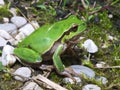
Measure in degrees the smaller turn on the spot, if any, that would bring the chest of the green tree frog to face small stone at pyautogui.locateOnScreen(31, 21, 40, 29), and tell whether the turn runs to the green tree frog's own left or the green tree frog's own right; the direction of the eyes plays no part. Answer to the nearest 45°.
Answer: approximately 90° to the green tree frog's own left

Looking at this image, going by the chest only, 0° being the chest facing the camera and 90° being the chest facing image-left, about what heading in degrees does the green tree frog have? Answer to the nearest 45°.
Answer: approximately 270°

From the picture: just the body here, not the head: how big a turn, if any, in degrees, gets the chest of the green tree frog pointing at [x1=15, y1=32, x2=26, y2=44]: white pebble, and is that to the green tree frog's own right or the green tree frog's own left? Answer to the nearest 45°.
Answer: approximately 135° to the green tree frog's own left

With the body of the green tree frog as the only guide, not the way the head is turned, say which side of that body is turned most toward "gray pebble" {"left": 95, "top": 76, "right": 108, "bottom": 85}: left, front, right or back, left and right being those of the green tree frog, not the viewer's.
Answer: front

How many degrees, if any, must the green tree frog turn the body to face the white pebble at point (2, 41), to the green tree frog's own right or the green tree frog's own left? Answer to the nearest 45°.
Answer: approximately 135° to the green tree frog's own left

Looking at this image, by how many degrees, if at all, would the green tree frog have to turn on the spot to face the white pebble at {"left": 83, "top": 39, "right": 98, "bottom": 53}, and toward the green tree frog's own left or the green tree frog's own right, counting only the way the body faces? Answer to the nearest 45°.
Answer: approximately 45° to the green tree frog's own left

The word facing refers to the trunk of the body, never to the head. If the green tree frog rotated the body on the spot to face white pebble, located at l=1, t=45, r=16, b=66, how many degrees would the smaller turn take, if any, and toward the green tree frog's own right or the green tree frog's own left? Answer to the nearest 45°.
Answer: approximately 180°
